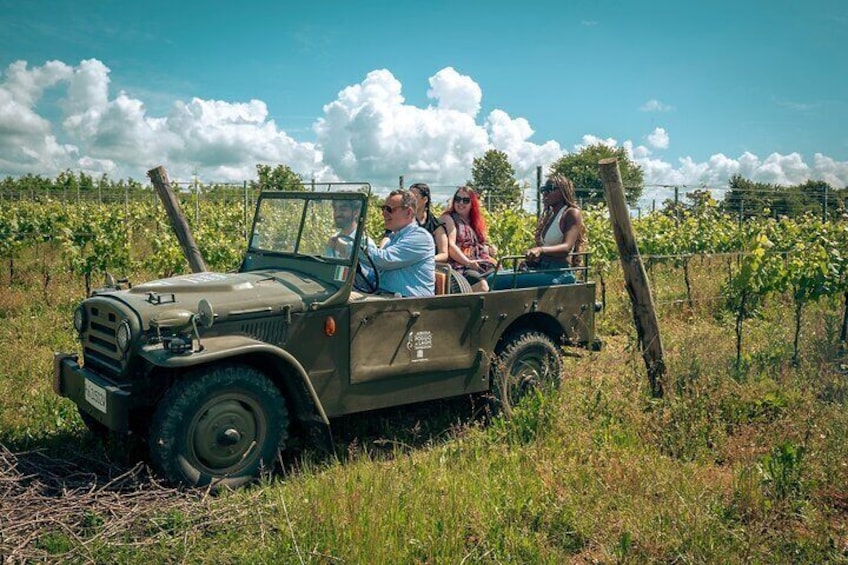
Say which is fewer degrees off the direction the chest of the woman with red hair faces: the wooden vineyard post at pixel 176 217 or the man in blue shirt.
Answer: the man in blue shirt

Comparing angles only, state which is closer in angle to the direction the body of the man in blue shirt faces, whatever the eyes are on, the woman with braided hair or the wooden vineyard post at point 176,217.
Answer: the wooden vineyard post

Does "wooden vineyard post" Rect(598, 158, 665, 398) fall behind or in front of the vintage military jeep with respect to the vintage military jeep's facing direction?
behind

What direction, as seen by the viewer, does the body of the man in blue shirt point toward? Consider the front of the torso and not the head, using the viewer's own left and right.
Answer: facing to the left of the viewer

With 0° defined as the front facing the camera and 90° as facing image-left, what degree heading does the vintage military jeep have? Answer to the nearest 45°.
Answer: approximately 45°

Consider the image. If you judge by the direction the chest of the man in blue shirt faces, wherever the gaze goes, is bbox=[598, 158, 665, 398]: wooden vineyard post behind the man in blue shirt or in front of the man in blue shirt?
behind
